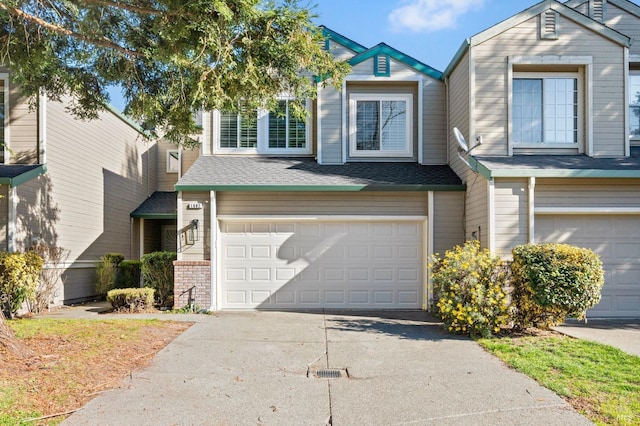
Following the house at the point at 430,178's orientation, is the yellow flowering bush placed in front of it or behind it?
in front

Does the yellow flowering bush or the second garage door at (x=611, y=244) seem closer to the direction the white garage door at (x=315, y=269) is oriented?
the yellow flowering bush

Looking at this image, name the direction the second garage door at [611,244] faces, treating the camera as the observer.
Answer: facing the viewer

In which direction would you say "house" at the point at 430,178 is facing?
toward the camera

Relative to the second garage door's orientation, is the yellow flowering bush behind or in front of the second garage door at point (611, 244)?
in front

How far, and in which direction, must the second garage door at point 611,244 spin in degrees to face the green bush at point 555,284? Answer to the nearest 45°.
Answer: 0° — it already faces it

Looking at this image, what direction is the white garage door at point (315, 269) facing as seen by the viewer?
toward the camera

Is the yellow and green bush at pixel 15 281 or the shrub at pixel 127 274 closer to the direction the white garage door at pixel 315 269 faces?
the yellow and green bush

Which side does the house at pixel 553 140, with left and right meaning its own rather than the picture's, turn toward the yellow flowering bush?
front

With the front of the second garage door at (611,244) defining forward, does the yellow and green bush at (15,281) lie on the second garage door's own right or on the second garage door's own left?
on the second garage door's own right

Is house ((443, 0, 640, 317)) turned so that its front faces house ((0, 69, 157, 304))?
no

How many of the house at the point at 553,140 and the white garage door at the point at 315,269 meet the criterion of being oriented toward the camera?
2

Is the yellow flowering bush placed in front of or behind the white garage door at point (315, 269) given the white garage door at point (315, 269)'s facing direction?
in front

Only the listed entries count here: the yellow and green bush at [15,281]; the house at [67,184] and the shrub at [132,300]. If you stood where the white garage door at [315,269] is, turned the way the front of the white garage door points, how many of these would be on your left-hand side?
0
